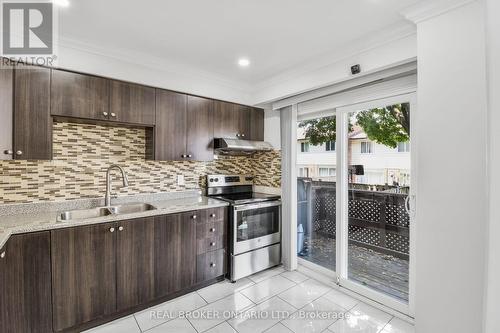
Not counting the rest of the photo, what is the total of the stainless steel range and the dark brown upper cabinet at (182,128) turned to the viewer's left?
0

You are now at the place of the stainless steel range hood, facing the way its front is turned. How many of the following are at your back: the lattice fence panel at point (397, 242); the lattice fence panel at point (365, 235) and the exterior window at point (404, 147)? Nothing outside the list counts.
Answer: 0

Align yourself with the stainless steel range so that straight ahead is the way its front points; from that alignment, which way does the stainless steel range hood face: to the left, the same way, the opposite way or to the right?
the same way

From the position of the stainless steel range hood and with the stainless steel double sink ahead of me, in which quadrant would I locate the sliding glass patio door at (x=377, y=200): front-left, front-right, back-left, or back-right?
back-left

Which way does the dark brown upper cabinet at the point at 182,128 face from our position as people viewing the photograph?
facing the viewer and to the right of the viewer

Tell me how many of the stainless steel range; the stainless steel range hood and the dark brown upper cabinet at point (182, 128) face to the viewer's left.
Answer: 0

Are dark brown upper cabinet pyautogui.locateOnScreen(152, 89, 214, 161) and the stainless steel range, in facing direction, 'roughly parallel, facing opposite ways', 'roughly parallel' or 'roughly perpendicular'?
roughly parallel

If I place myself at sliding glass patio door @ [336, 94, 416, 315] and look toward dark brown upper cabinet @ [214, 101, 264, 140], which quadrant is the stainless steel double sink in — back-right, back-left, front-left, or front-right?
front-left

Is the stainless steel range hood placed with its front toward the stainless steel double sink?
no

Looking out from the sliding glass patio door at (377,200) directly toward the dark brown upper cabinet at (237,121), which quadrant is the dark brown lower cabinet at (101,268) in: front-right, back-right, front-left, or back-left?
front-left

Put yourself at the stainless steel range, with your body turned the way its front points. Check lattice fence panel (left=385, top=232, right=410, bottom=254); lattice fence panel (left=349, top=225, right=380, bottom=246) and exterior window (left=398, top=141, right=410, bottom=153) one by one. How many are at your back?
0

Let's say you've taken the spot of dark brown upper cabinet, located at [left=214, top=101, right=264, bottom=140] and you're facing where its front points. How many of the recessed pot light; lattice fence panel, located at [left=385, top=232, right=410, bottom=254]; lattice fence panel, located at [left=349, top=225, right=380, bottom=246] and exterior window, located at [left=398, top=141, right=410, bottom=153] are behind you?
0

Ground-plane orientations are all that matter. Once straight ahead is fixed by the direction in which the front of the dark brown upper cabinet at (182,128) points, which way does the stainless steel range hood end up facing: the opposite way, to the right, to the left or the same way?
the same way
